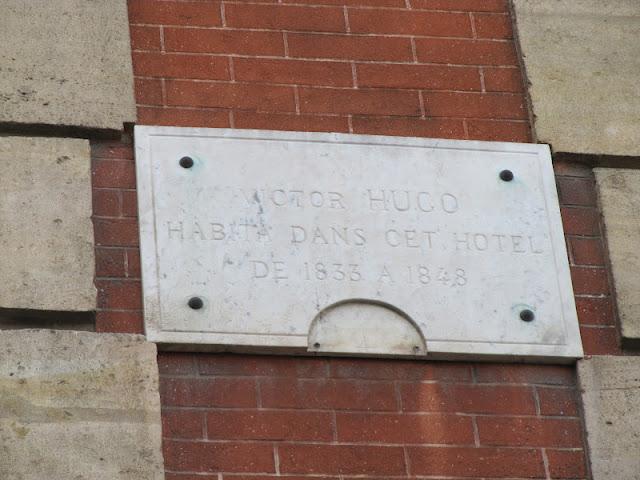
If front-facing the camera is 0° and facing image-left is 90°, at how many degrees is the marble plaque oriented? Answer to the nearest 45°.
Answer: approximately 0°
